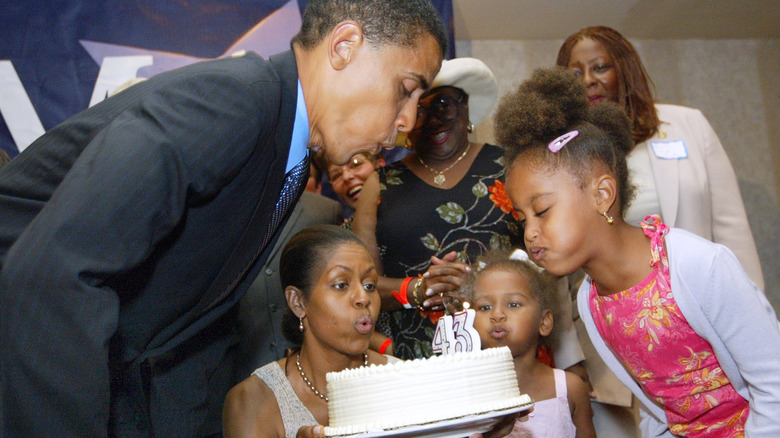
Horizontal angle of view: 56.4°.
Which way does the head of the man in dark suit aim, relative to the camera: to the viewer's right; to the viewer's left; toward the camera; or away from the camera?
to the viewer's right

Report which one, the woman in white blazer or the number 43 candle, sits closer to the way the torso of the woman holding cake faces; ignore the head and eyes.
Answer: the number 43 candle

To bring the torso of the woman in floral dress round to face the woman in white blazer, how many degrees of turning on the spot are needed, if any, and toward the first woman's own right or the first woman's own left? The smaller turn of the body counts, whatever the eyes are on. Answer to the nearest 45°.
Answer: approximately 90° to the first woman's own left

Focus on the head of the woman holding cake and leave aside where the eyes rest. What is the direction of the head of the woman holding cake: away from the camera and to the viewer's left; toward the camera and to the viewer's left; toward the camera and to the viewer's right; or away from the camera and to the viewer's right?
toward the camera and to the viewer's right

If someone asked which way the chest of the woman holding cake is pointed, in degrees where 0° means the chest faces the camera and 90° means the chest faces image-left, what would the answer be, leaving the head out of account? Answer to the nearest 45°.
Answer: approximately 315°

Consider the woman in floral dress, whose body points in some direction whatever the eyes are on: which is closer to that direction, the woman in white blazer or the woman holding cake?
the woman holding cake

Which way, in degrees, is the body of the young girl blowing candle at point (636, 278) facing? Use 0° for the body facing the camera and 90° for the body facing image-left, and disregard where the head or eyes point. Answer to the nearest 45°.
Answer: approximately 45°

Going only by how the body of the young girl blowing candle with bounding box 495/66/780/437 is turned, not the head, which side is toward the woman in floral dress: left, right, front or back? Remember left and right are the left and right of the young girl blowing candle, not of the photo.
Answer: right
